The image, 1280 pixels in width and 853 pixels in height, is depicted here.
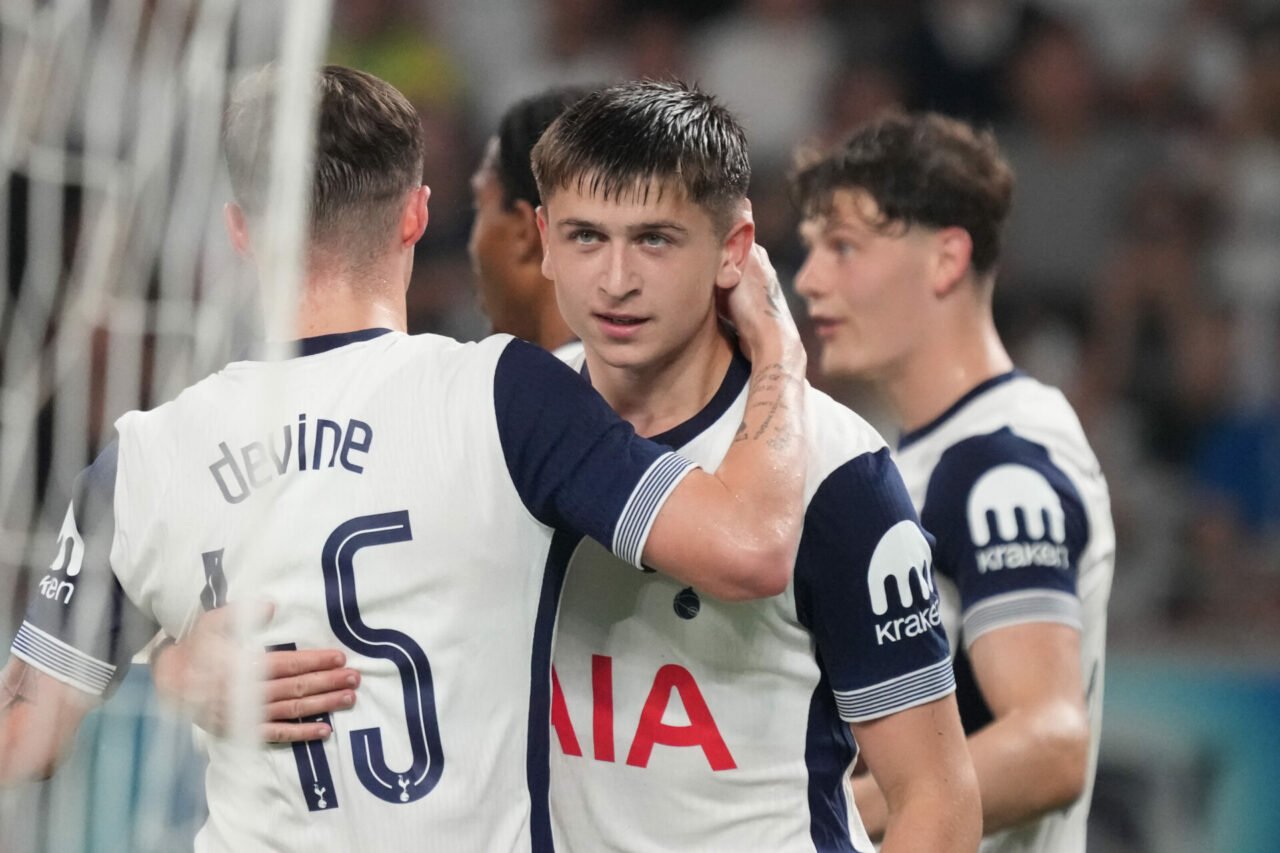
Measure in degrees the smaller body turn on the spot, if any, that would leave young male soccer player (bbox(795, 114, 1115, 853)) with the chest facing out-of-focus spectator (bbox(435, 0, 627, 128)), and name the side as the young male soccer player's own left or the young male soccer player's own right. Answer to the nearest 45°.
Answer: approximately 45° to the young male soccer player's own right

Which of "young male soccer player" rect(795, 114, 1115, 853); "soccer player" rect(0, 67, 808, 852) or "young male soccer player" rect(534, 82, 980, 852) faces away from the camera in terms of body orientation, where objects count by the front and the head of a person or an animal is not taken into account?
the soccer player

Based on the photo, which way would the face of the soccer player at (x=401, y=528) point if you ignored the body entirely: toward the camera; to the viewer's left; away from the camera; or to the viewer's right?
away from the camera

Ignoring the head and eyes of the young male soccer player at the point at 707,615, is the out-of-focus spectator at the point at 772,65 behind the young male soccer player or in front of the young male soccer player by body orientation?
behind

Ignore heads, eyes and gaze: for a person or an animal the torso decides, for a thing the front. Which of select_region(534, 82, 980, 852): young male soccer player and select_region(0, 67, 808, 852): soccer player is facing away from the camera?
the soccer player

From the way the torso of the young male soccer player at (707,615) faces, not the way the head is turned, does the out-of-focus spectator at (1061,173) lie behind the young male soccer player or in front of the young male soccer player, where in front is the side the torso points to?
behind

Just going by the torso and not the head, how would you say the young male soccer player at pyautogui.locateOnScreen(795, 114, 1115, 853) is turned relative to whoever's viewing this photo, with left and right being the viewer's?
facing to the left of the viewer

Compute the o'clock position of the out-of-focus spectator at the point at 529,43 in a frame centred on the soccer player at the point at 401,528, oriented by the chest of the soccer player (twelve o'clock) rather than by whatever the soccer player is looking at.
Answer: The out-of-focus spectator is roughly at 12 o'clock from the soccer player.

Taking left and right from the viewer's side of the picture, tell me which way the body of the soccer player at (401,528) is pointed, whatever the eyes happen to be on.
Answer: facing away from the viewer

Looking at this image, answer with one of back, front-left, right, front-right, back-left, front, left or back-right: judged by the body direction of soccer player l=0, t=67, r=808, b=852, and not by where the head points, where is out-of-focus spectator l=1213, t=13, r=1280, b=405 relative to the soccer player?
front-right

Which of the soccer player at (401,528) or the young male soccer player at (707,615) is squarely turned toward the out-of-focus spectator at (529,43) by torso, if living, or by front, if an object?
the soccer player
